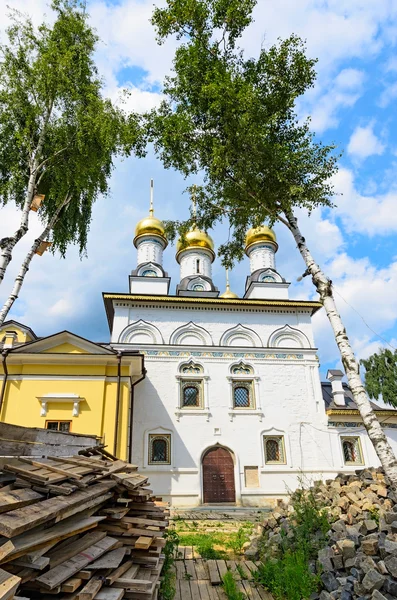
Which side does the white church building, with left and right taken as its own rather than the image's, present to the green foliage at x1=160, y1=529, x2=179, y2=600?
front

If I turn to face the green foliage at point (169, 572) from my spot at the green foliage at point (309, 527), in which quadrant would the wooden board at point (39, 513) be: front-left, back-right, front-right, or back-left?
front-left

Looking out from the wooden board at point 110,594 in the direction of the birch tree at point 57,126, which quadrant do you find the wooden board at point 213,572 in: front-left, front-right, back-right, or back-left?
front-right

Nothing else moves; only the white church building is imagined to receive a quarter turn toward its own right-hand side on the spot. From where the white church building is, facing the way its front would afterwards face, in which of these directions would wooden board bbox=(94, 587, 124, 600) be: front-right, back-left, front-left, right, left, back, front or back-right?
left

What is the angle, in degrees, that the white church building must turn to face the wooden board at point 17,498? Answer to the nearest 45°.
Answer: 0° — it already faces it

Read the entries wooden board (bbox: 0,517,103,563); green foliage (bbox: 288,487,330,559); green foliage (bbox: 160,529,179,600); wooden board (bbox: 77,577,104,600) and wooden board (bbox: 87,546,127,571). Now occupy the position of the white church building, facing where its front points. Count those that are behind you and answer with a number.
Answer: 0

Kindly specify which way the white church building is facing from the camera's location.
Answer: facing the viewer

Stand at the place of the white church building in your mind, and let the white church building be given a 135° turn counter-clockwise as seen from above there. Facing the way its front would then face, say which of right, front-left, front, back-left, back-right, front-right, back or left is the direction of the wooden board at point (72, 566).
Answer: back-right

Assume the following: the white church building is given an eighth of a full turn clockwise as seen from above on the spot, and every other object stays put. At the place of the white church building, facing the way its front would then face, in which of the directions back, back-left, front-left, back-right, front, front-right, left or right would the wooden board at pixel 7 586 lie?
front-left

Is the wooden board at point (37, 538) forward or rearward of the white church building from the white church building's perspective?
forward

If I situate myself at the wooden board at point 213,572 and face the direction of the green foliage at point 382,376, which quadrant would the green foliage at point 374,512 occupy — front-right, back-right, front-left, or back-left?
front-right

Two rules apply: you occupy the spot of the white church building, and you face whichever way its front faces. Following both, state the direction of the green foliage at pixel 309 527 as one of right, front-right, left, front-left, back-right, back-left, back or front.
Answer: front

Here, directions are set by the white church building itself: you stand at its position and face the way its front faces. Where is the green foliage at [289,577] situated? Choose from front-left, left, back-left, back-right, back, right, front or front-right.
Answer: front

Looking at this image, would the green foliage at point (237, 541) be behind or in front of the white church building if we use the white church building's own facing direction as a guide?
in front

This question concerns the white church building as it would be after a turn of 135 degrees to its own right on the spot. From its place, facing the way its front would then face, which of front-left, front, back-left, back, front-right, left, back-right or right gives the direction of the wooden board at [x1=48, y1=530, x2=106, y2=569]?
back-left

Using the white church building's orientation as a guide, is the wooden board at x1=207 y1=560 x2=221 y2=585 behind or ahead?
ahead

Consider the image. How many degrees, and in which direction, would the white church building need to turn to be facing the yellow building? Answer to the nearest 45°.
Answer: approximately 45° to its right
